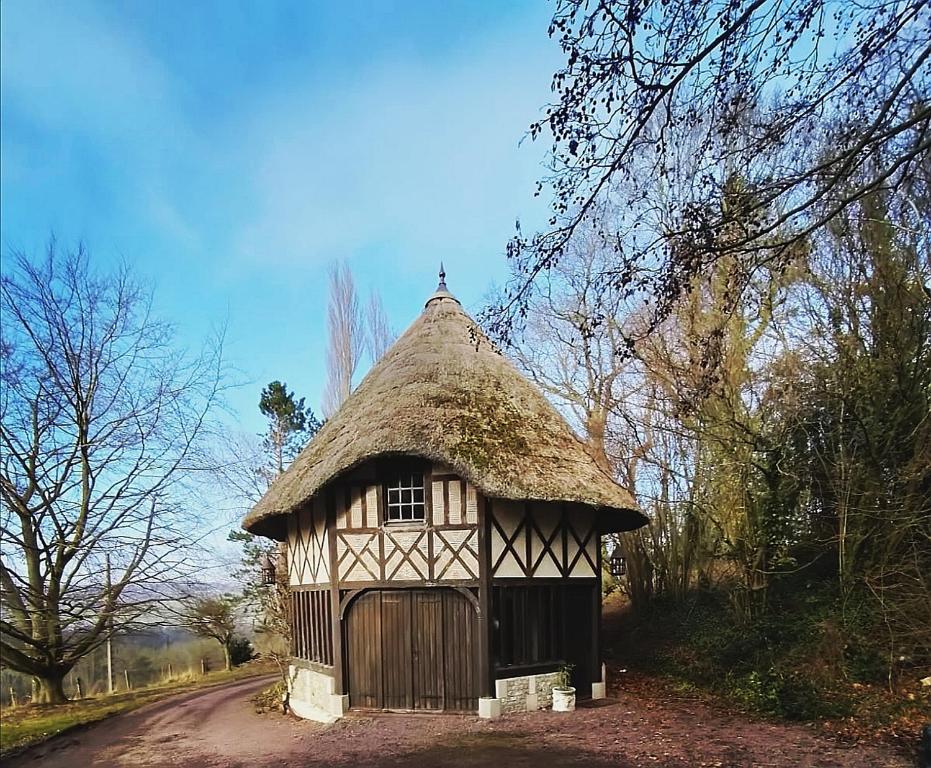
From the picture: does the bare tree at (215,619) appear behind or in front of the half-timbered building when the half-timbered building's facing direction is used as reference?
behind

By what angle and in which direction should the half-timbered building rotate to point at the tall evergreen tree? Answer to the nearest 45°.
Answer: approximately 180°

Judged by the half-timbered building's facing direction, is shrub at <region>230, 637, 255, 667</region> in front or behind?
behind

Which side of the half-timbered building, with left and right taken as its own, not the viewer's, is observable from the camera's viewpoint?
front
